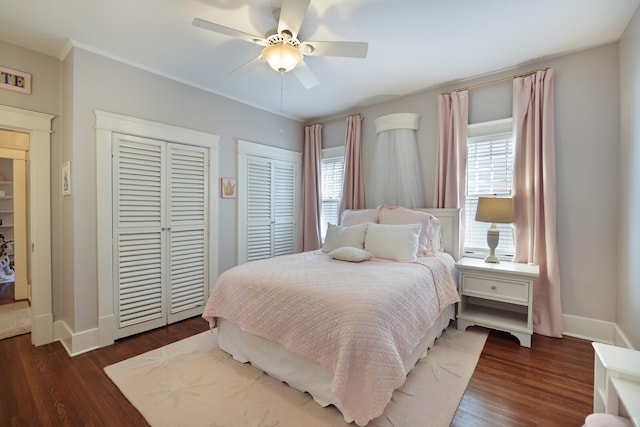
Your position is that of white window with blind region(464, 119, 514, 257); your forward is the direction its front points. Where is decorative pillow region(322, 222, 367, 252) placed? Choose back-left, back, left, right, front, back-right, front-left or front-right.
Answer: front-right

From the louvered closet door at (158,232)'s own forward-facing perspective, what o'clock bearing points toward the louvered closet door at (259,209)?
the louvered closet door at (259,209) is roughly at 10 o'clock from the louvered closet door at (158,232).

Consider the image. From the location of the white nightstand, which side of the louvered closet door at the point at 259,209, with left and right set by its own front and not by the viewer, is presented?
front

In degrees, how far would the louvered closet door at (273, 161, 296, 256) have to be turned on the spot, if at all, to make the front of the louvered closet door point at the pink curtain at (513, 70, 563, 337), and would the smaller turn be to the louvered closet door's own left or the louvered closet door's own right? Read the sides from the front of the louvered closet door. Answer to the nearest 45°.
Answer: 0° — it already faces it

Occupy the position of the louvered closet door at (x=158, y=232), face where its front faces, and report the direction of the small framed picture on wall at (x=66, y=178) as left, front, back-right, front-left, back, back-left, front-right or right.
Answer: back-right

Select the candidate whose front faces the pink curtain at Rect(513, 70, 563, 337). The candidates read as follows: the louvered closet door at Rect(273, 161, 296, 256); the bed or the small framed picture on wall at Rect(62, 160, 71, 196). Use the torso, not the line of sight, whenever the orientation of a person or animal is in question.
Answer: the louvered closet door

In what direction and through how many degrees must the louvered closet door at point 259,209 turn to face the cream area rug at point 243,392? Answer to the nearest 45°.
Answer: approximately 45° to its right

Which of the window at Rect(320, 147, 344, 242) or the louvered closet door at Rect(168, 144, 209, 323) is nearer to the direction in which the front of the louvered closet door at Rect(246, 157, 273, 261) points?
the window
